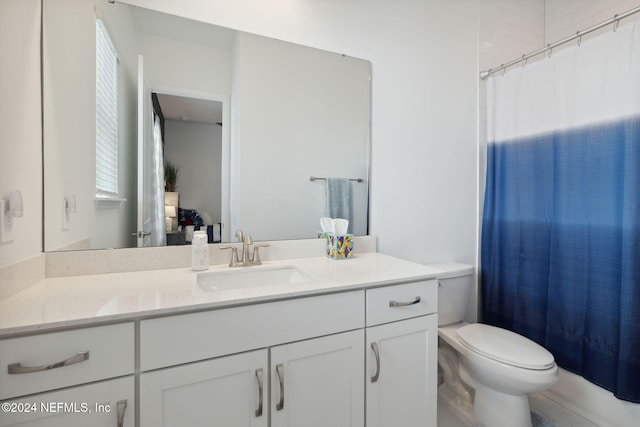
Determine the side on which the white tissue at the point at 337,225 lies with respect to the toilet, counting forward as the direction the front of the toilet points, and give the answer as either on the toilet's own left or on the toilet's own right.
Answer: on the toilet's own right

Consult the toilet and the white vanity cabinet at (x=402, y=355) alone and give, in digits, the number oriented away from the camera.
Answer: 0

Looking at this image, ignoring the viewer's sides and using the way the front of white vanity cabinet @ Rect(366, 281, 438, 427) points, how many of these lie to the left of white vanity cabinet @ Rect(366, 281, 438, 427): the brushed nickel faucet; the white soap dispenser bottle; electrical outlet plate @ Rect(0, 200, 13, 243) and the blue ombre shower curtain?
1

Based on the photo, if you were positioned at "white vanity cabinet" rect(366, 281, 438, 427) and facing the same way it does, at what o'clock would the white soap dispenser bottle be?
The white soap dispenser bottle is roughly at 4 o'clock from the white vanity cabinet.

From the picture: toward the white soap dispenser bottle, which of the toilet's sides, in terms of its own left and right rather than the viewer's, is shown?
right

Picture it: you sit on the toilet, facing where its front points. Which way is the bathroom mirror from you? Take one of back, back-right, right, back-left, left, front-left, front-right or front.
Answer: right

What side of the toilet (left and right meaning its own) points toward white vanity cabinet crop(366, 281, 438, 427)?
right

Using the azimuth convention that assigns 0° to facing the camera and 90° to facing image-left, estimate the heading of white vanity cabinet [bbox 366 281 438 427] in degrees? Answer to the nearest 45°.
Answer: approximately 315°

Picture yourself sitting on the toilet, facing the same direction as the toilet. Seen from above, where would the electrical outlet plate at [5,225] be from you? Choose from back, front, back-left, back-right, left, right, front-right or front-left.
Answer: right

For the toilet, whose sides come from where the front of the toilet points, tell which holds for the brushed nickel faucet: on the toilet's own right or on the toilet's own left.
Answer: on the toilet's own right

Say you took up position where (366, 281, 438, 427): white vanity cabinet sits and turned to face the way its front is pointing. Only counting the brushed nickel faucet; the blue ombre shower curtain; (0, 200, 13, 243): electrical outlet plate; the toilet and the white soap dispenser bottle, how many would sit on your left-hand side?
2

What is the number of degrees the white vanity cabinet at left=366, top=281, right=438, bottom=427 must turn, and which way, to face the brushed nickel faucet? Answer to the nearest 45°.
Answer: approximately 135° to its right
